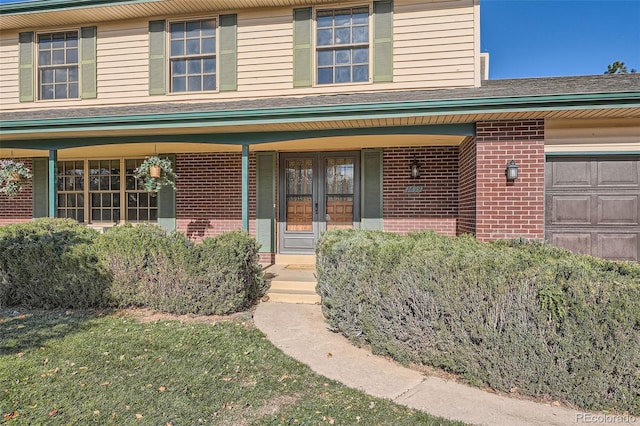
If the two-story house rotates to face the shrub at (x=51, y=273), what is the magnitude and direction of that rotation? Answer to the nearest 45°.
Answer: approximately 45° to its right

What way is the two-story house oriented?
toward the camera

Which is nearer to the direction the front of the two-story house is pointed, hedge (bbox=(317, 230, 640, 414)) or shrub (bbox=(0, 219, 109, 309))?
the hedge

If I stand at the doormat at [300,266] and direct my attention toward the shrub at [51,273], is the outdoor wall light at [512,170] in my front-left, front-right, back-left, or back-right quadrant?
back-left

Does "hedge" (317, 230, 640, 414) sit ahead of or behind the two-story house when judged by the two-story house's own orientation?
ahead
